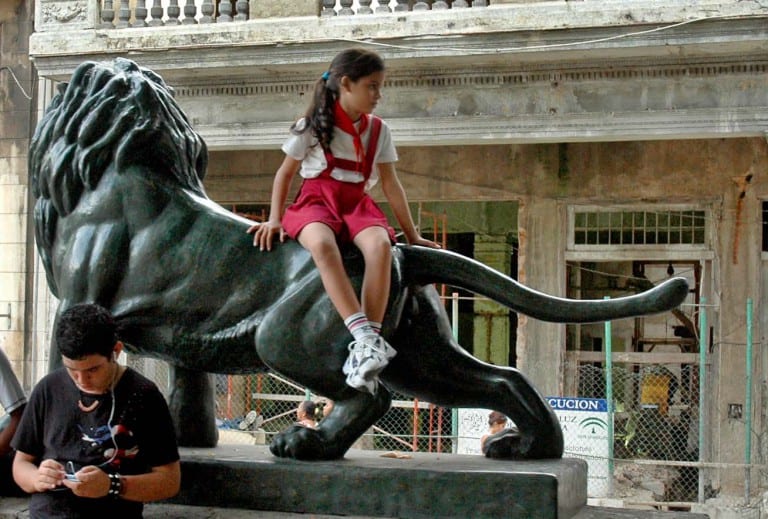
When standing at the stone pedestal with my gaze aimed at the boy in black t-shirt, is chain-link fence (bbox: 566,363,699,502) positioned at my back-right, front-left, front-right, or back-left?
back-right

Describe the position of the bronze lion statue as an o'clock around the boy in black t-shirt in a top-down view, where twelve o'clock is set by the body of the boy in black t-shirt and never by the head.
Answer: The bronze lion statue is roughly at 7 o'clock from the boy in black t-shirt.

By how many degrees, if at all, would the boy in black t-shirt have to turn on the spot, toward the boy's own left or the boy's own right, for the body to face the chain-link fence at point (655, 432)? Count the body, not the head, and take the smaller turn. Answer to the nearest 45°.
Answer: approximately 135° to the boy's own left

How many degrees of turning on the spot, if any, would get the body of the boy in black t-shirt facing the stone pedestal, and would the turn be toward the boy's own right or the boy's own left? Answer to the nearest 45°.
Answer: approximately 90° to the boy's own left

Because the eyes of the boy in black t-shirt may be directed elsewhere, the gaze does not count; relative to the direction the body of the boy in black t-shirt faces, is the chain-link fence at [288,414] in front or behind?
behind

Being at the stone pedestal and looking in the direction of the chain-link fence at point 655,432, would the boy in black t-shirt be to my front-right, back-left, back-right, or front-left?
back-left

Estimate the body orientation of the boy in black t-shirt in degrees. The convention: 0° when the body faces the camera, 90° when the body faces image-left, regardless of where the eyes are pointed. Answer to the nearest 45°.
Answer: approximately 0°
